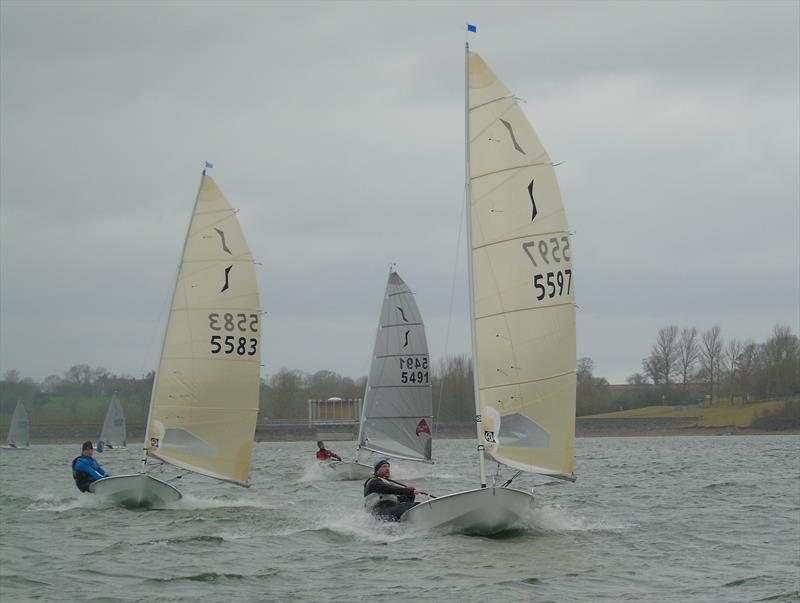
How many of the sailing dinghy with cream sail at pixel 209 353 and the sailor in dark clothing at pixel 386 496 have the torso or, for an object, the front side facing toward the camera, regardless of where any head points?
1

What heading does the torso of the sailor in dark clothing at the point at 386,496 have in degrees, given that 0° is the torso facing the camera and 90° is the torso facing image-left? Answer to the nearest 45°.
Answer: approximately 270°

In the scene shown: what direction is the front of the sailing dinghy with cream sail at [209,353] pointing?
toward the camera

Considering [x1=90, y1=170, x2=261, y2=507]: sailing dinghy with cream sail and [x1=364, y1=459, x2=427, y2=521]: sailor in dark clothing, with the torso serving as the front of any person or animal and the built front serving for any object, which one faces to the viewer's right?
the sailor in dark clothing
